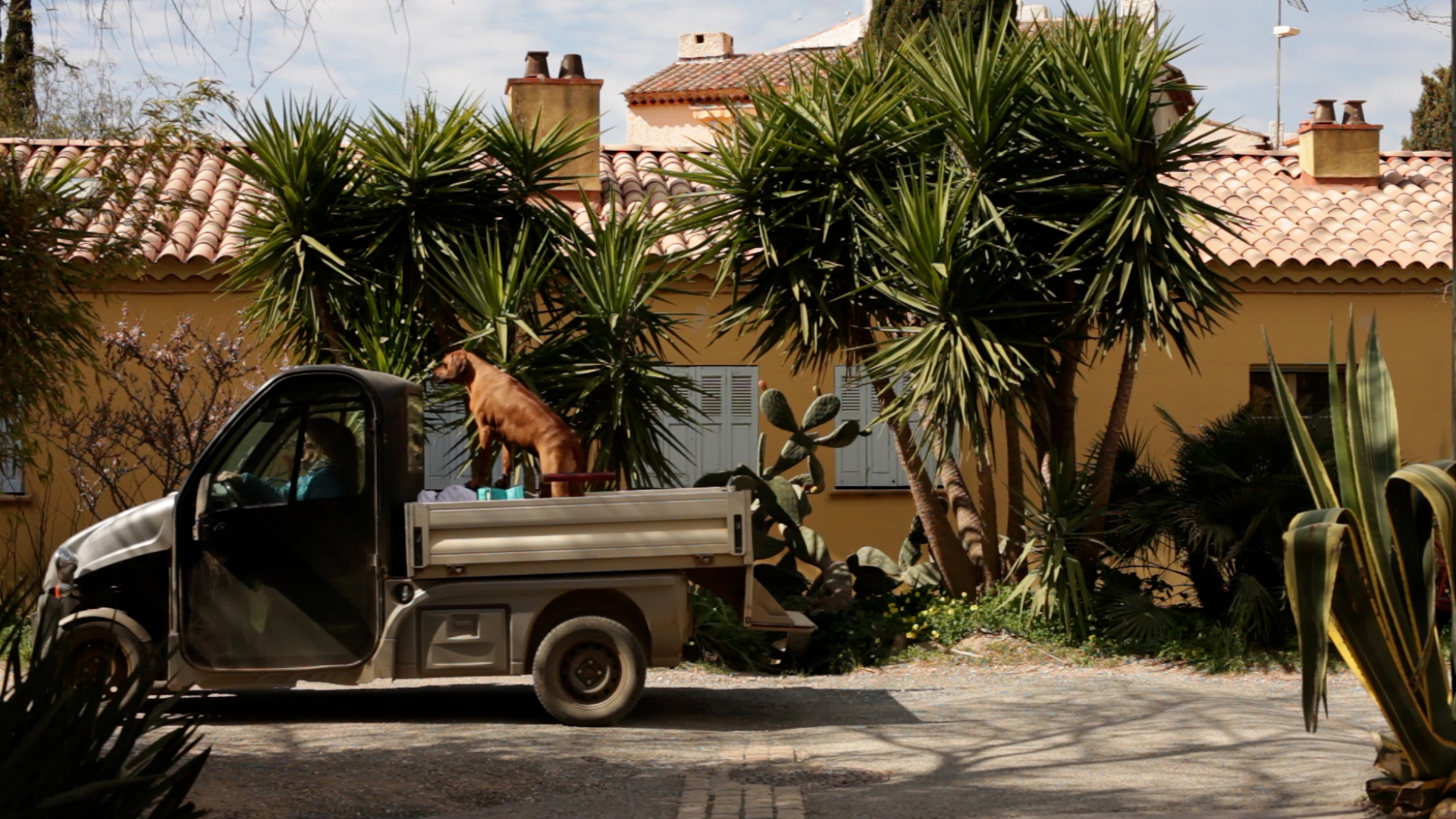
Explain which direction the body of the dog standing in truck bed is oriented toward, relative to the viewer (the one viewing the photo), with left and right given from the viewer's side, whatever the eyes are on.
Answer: facing to the left of the viewer

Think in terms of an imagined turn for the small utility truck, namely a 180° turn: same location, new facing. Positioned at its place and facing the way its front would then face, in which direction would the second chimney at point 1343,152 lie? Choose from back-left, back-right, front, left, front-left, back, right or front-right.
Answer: front-left

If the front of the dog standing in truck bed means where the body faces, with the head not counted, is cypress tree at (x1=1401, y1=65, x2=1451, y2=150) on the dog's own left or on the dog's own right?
on the dog's own right

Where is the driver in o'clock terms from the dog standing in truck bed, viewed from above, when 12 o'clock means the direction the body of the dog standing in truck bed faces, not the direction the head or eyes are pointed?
The driver is roughly at 11 o'clock from the dog standing in truck bed.

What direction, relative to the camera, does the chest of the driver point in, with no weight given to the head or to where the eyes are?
to the viewer's left

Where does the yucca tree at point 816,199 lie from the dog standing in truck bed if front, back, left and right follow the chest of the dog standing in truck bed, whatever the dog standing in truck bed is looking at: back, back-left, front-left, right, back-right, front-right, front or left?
back-right

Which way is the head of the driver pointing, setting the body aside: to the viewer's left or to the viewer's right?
to the viewer's left

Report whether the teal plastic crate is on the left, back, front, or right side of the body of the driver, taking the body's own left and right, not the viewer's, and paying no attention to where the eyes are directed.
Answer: back

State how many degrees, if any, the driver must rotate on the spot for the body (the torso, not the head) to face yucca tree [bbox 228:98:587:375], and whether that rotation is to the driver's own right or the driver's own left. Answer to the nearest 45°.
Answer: approximately 90° to the driver's own right

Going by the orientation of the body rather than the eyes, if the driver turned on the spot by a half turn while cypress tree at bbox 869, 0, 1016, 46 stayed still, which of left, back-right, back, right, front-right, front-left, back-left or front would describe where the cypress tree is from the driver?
front-left

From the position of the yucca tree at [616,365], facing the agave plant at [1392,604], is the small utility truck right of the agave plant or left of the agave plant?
right

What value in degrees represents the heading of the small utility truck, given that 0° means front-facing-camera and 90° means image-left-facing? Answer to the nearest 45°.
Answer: approximately 90°
